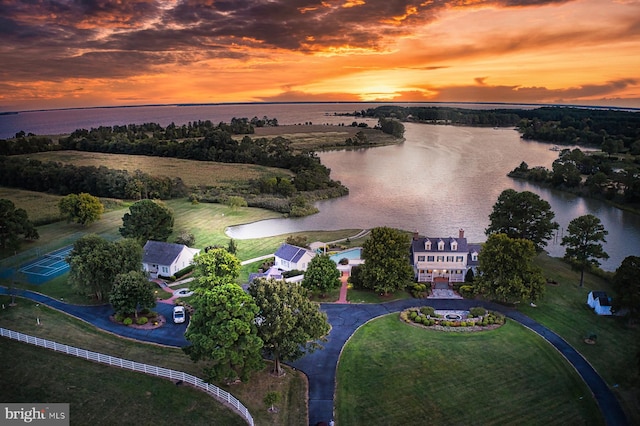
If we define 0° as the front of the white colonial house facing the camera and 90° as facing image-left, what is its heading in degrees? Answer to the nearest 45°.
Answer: approximately 0°

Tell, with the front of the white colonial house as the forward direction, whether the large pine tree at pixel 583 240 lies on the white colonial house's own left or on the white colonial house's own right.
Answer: on the white colonial house's own left

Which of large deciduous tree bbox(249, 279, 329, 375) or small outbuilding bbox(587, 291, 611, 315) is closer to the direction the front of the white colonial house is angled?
the large deciduous tree

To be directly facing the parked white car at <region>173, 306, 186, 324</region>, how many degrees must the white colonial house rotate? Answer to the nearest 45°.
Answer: approximately 45° to its right

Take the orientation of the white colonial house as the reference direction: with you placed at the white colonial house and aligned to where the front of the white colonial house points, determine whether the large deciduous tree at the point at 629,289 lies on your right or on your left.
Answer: on your left

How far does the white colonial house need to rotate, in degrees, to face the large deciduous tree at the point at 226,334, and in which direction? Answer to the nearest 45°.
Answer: approximately 45° to its right

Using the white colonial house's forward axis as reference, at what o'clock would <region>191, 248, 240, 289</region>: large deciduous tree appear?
The large deciduous tree is roughly at 2 o'clock from the white colonial house.

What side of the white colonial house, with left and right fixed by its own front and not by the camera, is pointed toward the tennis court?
right

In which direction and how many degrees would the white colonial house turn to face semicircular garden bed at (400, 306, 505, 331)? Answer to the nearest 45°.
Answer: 0° — it already faces it
